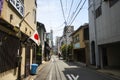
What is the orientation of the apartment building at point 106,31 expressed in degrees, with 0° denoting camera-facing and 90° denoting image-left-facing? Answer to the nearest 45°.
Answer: approximately 45°
